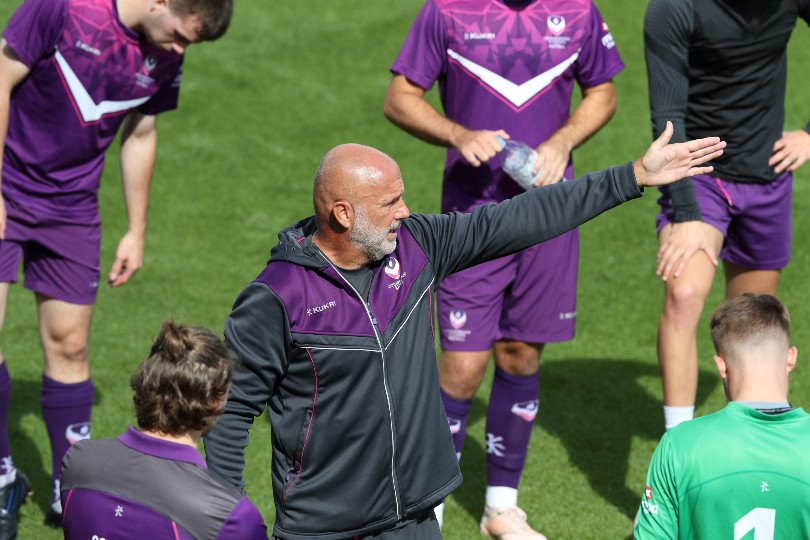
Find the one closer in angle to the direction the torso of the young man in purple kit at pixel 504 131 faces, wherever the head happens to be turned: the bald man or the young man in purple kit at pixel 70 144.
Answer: the bald man

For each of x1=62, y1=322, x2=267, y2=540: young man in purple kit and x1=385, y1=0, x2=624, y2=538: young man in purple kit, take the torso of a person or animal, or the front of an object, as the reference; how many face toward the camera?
1

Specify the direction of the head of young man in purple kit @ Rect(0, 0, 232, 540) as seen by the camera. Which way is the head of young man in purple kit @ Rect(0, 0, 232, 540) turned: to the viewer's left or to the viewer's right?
to the viewer's right

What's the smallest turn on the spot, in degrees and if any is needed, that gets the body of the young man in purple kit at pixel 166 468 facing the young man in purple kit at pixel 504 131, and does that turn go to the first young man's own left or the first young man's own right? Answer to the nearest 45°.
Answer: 0° — they already face them

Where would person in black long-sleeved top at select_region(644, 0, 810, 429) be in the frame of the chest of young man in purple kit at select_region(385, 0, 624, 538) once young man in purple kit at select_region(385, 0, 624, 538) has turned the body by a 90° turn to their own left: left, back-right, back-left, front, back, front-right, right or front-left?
front

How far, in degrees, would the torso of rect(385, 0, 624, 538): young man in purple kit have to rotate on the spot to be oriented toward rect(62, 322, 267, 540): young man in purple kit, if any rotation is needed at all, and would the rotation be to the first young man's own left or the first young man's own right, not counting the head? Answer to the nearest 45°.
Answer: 0° — they already face them

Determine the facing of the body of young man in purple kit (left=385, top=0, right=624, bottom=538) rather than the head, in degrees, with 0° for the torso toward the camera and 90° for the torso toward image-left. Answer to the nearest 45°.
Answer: approximately 0°

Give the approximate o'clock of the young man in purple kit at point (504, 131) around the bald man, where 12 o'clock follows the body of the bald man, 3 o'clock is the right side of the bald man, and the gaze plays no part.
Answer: The young man in purple kit is roughly at 8 o'clock from the bald man.

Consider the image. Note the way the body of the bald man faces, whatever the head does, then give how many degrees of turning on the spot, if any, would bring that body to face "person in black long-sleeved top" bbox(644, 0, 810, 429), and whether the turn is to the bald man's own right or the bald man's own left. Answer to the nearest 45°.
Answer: approximately 90° to the bald man's own left

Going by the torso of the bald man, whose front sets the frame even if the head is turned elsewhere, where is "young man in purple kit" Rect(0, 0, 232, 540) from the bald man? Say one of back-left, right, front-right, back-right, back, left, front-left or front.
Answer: back

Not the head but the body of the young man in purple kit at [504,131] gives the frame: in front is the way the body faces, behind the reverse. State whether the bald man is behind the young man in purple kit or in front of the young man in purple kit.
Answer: in front

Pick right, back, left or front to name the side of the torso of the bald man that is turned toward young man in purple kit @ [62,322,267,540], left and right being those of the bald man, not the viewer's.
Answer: right

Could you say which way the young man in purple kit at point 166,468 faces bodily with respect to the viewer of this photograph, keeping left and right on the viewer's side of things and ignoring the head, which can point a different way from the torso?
facing away from the viewer and to the right of the viewer
